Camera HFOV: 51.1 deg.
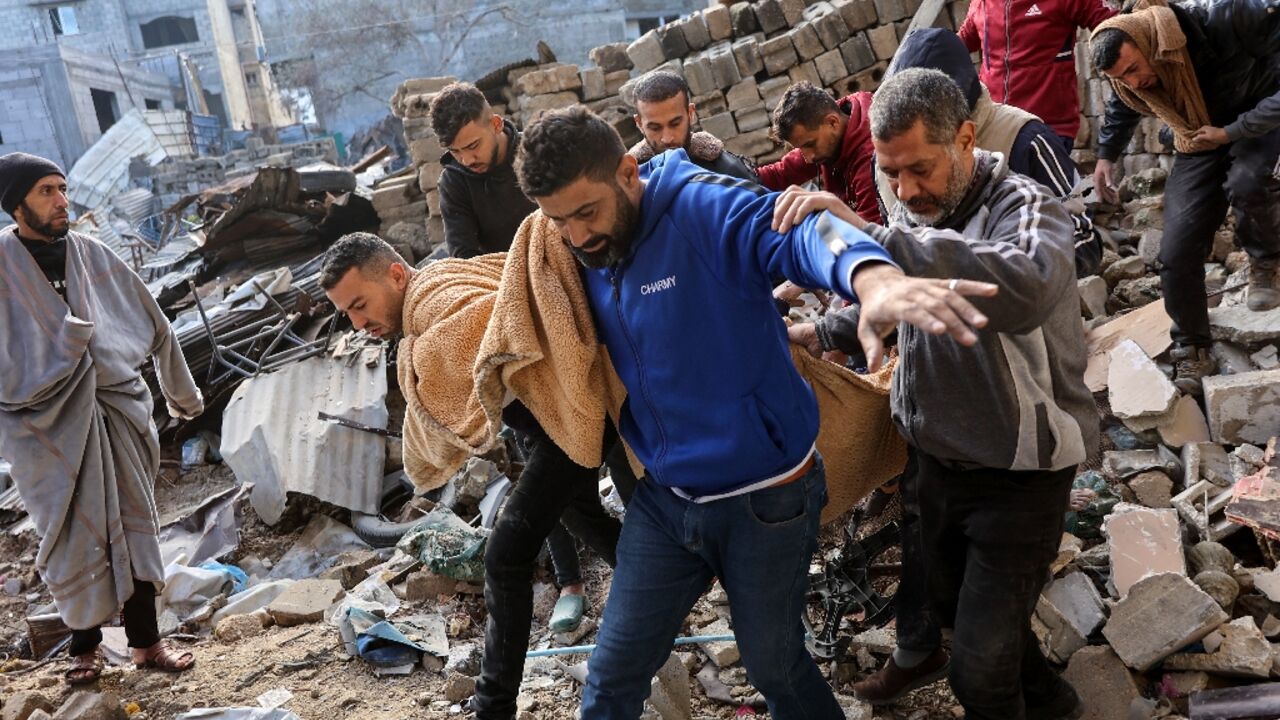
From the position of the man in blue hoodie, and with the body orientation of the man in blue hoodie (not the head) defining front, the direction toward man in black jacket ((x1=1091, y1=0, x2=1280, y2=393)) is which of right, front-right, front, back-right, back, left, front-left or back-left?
back

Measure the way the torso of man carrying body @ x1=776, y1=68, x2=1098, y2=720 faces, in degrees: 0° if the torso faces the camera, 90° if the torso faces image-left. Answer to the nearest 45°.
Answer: approximately 45°

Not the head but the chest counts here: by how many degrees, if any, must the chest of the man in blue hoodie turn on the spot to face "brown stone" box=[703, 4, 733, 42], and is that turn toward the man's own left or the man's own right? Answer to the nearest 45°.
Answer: approximately 135° to the man's own right

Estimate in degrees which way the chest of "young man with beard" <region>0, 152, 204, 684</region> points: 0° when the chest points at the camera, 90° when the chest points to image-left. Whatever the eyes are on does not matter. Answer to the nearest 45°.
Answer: approximately 315°

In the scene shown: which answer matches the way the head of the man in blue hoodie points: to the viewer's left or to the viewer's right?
to the viewer's left

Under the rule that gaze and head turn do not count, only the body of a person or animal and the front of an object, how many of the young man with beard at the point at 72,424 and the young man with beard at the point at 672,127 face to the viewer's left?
0

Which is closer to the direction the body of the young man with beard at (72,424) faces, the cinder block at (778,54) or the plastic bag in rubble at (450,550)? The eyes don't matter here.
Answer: the plastic bag in rubble

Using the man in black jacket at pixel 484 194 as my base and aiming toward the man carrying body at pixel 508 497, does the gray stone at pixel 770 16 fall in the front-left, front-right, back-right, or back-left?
back-left
